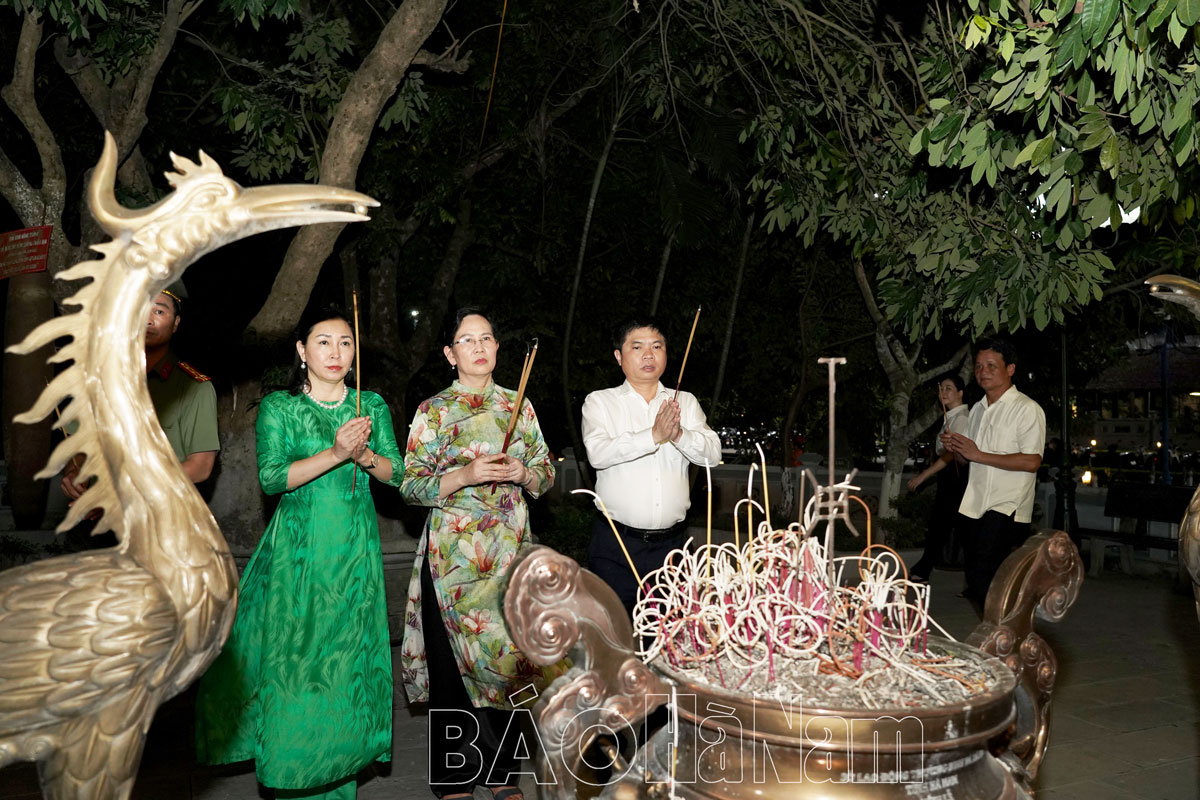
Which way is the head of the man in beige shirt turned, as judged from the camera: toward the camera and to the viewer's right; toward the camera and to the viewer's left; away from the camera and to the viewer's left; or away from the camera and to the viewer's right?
toward the camera and to the viewer's left

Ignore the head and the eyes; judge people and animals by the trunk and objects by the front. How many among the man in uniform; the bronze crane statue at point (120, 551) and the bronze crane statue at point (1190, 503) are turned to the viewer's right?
1

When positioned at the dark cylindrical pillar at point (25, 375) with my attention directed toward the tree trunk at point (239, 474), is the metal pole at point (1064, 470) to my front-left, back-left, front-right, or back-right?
front-left

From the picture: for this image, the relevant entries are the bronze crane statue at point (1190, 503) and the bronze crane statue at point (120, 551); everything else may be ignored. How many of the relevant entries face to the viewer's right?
1

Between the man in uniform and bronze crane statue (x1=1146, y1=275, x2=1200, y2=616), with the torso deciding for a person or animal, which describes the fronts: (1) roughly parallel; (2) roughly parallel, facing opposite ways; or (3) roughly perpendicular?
roughly perpendicular

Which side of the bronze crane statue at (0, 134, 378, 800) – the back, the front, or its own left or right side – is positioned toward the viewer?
right

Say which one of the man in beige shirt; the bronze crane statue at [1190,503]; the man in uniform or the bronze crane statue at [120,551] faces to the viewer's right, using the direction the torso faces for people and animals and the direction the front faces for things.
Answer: the bronze crane statue at [120,551]

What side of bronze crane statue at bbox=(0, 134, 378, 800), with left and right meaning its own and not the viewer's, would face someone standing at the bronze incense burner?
front

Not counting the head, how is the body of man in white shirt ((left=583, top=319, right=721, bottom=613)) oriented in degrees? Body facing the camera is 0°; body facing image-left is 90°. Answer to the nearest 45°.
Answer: approximately 315°

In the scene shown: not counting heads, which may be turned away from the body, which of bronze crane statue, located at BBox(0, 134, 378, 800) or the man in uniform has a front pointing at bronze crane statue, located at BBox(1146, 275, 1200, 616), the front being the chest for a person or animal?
bronze crane statue, located at BBox(0, 134, 378, 800)

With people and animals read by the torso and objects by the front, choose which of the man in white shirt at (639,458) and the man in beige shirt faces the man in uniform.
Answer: the man in beige shirt

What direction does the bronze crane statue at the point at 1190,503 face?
to the viewer's left

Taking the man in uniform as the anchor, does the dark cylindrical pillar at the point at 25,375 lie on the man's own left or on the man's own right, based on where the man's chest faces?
on the man's own right

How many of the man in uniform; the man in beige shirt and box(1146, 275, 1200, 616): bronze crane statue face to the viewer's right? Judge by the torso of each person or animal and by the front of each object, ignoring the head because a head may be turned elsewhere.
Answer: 0

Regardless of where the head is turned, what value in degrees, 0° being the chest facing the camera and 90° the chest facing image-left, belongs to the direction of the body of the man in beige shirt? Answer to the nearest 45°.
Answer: approximately 45°
